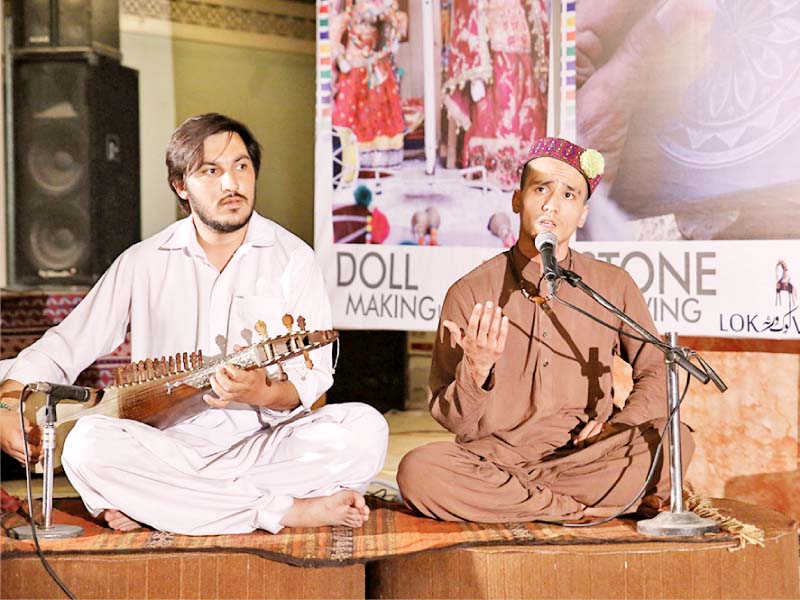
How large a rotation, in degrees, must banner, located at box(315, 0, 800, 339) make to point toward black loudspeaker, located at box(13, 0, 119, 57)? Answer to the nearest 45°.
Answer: approximately 135° to its right

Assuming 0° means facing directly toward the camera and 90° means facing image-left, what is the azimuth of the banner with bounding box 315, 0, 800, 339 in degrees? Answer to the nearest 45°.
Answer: approximately 0°

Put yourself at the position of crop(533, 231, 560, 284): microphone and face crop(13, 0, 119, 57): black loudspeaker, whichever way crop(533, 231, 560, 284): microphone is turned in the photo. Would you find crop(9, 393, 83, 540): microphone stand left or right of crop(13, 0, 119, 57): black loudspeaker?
left

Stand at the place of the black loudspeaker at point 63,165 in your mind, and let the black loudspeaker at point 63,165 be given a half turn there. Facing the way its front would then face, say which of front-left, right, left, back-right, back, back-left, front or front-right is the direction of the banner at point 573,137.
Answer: right

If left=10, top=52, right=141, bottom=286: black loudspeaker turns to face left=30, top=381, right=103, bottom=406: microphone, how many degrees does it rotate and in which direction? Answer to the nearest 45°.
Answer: approximately 45° to its left

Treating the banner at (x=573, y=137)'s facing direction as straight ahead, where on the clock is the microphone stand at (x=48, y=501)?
The microphone stand is roughly at 2 o'clock from the banner.

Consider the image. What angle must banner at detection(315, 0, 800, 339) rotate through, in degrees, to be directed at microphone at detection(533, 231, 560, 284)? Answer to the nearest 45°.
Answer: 0° — it already faces it

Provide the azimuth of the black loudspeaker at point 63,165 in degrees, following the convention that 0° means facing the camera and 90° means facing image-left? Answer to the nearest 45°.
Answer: approximately 45°
